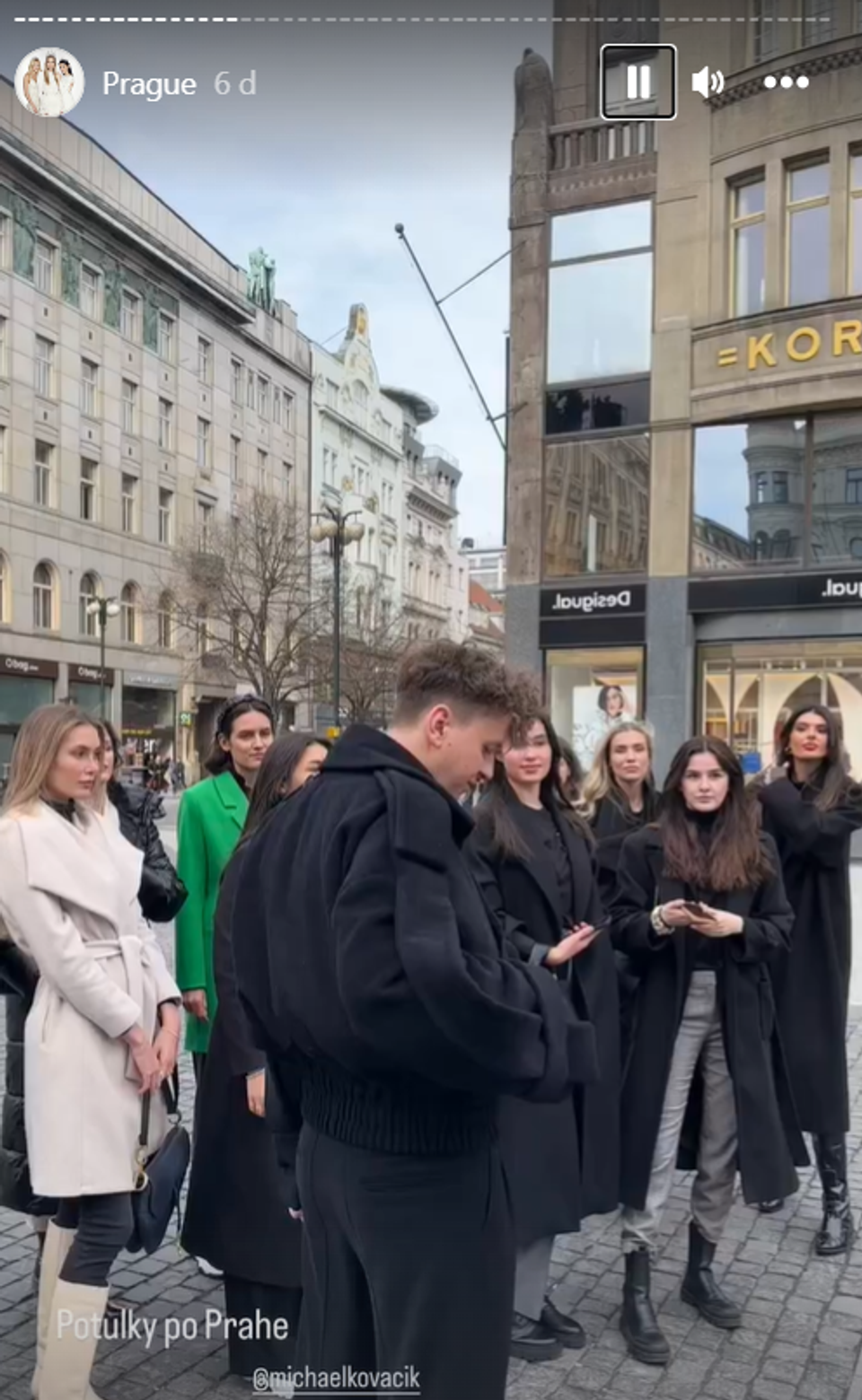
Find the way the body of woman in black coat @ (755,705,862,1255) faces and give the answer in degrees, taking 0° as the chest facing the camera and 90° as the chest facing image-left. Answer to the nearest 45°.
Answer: approximately 0°

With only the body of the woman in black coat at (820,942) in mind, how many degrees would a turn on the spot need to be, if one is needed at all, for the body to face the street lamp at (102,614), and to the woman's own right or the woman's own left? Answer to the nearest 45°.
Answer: approximately 135° to the woman's own right

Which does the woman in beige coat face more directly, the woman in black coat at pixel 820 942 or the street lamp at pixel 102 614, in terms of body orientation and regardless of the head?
the woman in black coat

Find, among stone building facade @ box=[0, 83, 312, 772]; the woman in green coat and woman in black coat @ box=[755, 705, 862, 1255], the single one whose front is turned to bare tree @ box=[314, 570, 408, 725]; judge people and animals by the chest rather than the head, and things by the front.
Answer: the stone building facade

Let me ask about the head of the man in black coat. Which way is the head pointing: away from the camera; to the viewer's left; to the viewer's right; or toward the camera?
to the viewer's right

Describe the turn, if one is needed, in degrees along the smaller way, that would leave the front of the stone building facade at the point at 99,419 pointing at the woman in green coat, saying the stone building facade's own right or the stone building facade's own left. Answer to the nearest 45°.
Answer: approximately 45° to the stone building facade's own right

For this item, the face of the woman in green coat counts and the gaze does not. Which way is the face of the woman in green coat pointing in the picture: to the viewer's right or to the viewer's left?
to the viewer's right

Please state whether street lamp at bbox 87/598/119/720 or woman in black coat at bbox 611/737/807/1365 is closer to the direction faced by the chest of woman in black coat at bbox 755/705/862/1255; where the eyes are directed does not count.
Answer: the woman in black coat

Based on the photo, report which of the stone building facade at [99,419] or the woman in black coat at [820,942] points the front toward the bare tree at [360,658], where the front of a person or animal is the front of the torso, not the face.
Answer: the stone building facade

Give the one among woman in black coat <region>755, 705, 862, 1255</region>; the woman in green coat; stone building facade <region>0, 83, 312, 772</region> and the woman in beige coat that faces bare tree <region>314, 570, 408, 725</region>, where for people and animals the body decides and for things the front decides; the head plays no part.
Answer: the stone building facade
